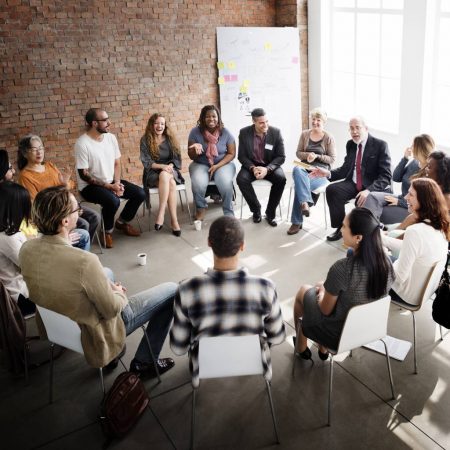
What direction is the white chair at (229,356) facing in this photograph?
away from the camera

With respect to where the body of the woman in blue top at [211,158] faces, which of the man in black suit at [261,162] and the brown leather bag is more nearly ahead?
the brown leather bag

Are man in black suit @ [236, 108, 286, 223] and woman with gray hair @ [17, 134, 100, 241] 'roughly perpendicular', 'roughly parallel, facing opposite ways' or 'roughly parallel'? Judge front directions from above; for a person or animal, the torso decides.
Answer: roughly perpendicular

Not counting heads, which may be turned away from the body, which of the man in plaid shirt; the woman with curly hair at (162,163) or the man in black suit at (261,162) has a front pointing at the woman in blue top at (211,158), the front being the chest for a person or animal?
the man in plaid shirt

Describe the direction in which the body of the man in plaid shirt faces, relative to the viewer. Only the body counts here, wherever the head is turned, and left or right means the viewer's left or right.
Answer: facing away from the viewer

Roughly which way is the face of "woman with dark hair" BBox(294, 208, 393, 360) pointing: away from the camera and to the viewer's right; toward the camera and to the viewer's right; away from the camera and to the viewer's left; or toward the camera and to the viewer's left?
away from the camera and to the viewer's left

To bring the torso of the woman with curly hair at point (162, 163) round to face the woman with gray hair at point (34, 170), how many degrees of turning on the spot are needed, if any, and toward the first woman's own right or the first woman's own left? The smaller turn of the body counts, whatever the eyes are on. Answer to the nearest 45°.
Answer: approximately 45° to the first woman's own right

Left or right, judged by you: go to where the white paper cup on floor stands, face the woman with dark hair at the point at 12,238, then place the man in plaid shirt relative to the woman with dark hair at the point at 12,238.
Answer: left

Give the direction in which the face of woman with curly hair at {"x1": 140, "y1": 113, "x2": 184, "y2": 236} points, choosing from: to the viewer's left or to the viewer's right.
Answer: to the viewer's right

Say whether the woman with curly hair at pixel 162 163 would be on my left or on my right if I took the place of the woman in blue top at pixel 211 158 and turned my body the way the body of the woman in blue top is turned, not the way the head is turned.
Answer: on my right

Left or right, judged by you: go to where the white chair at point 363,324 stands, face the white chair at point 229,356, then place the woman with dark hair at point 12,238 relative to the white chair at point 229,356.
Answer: right

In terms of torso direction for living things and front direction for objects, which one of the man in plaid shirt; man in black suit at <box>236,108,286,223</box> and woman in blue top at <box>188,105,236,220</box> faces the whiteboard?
the man in plaid shirt
